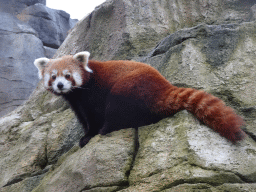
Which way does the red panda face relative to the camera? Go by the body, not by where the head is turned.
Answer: to the viewer's left

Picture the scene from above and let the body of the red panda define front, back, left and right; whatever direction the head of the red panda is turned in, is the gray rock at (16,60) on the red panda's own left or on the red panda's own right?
on the red panda's own right
